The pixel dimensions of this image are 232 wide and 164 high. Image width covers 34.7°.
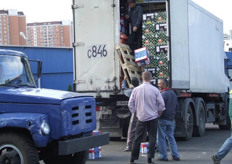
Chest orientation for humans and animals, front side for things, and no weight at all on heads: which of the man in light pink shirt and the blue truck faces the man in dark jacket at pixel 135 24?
the man in light pink shirt

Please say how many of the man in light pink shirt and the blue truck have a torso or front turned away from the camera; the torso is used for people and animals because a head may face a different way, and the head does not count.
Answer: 1

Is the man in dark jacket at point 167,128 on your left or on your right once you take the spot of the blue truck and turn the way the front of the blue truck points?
on your left

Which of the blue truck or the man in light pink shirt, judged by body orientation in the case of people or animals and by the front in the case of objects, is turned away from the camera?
the man in light pink shirt

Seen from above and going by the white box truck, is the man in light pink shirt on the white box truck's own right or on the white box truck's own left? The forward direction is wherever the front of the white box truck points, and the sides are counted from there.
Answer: on the white box truck's own right

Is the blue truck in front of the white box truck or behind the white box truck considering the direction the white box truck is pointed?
behind

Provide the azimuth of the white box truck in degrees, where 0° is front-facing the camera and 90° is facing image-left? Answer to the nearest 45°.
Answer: approximately 225°

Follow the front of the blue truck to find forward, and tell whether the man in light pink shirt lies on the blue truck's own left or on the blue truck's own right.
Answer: on the blue truck's own left

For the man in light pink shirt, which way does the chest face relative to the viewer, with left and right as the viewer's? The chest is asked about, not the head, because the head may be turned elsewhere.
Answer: facing away from the viewer
